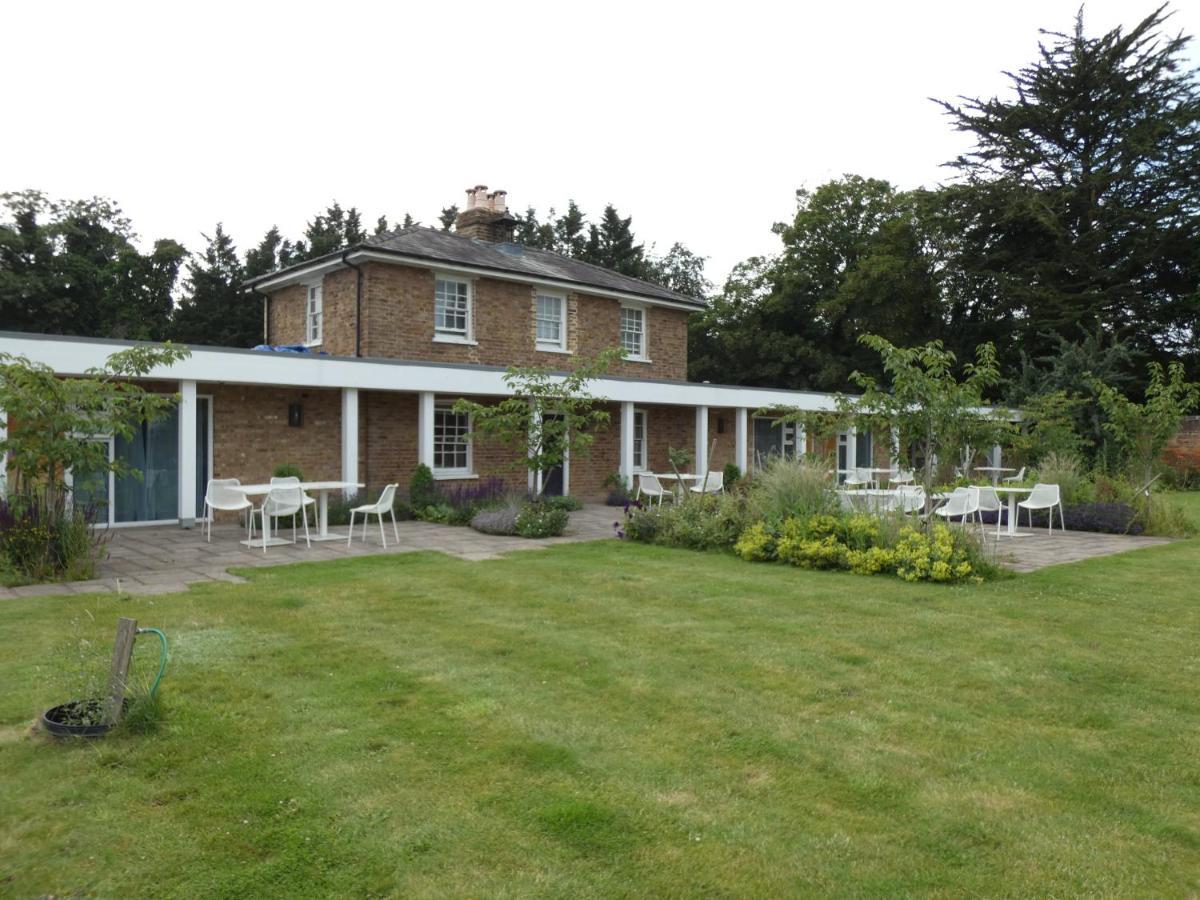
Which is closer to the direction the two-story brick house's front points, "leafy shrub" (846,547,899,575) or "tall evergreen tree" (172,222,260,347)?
the leafy shrub

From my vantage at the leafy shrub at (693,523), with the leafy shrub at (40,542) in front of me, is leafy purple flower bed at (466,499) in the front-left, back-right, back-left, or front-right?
front-right

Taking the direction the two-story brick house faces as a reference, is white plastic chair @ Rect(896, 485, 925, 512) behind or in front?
in front

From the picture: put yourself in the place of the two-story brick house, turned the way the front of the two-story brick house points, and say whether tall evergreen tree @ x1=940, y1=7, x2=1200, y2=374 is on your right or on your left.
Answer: on your left

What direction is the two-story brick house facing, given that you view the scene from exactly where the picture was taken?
facing the viewer and to the right of the viewer

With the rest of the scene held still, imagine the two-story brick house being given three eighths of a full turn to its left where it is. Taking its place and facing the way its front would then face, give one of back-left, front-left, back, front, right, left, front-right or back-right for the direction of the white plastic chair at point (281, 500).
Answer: back

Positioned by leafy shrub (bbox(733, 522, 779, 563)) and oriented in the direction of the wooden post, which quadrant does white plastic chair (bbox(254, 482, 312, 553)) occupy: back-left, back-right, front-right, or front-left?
front-right

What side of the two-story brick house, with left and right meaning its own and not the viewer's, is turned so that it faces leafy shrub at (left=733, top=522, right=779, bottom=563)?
front

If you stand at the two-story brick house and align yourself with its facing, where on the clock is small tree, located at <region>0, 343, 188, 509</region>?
The small tree is roughly at 2 o'clock from the two-story brick house.

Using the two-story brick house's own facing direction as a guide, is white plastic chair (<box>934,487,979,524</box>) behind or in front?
in front

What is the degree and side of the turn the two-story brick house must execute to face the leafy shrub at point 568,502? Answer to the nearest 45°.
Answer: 0° — it already faces it
